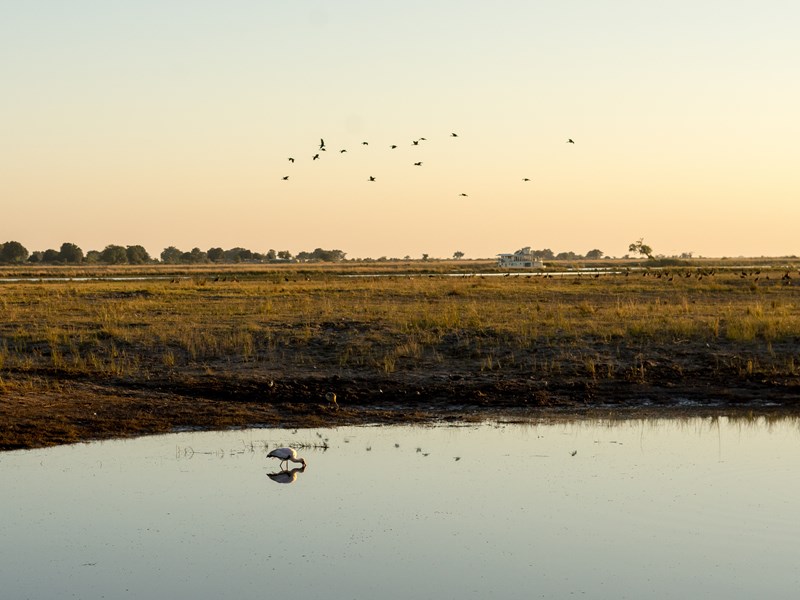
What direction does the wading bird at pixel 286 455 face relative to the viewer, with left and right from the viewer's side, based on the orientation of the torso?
facing to the right of the viewer

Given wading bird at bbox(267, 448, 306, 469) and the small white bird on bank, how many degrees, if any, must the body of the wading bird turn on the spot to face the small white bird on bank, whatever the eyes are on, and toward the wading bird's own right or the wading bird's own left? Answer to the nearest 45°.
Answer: approximately 90° to the wading bird's own left
